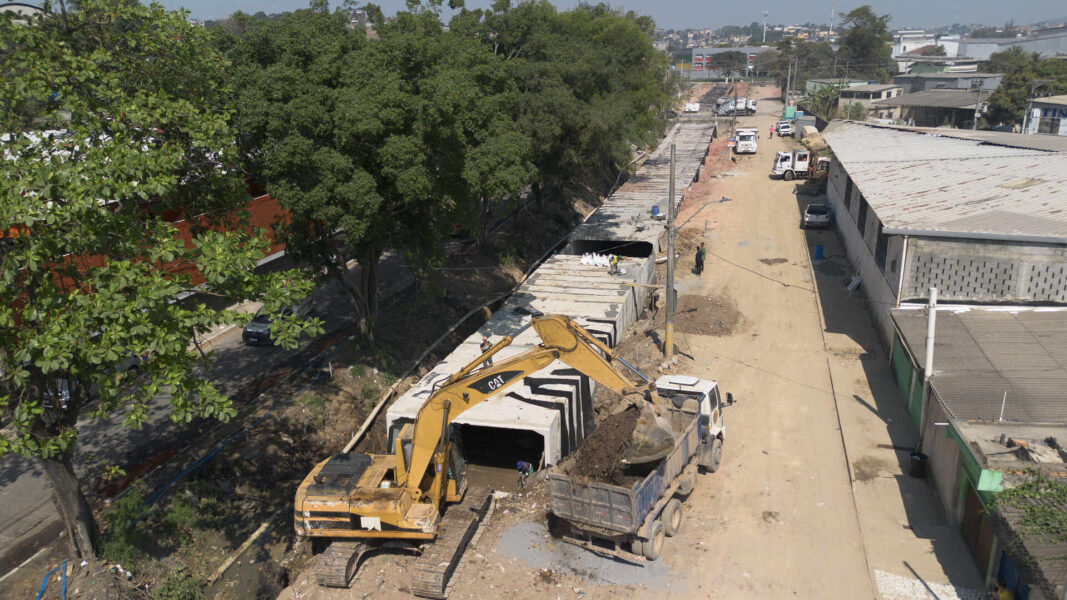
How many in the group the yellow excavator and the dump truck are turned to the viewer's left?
0

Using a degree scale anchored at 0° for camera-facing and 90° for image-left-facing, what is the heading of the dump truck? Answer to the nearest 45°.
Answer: approximately 225°

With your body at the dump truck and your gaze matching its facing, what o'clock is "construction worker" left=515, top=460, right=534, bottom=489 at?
The construction worker is roughly at 9 o'clock from the dump truck.

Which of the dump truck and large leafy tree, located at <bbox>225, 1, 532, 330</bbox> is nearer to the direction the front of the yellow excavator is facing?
the dump truck

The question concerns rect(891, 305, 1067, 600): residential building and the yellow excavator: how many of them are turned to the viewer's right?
1

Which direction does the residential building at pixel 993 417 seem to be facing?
to the viewer's left

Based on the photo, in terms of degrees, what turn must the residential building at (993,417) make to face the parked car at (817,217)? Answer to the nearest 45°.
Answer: approximately 90° to its right

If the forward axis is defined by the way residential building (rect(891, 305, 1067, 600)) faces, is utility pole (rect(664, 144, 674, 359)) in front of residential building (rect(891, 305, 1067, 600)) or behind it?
in front

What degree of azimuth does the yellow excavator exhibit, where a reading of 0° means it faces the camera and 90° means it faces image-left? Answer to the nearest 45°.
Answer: approximately 270°

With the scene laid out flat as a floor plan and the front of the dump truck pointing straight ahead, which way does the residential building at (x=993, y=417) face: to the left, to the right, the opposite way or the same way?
to the left
